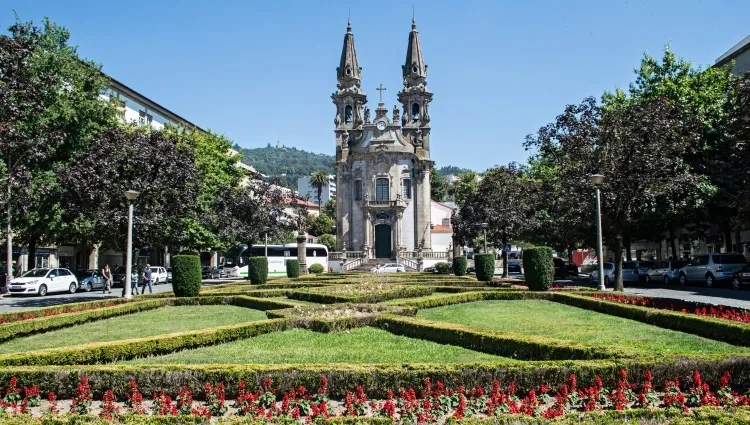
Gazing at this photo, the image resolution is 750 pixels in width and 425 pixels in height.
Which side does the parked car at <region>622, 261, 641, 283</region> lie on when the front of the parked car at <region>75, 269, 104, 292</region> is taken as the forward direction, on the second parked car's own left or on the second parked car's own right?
on the second parked car's own left

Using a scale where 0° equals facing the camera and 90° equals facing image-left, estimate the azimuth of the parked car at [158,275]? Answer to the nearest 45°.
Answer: approximately 45°

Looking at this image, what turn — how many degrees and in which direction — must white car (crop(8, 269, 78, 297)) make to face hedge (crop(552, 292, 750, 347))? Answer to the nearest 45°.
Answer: approximately 90° to its left

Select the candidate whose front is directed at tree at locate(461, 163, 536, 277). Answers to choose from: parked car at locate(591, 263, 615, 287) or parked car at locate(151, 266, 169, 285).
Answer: parked car at locate(591, 263, 615, 287)
